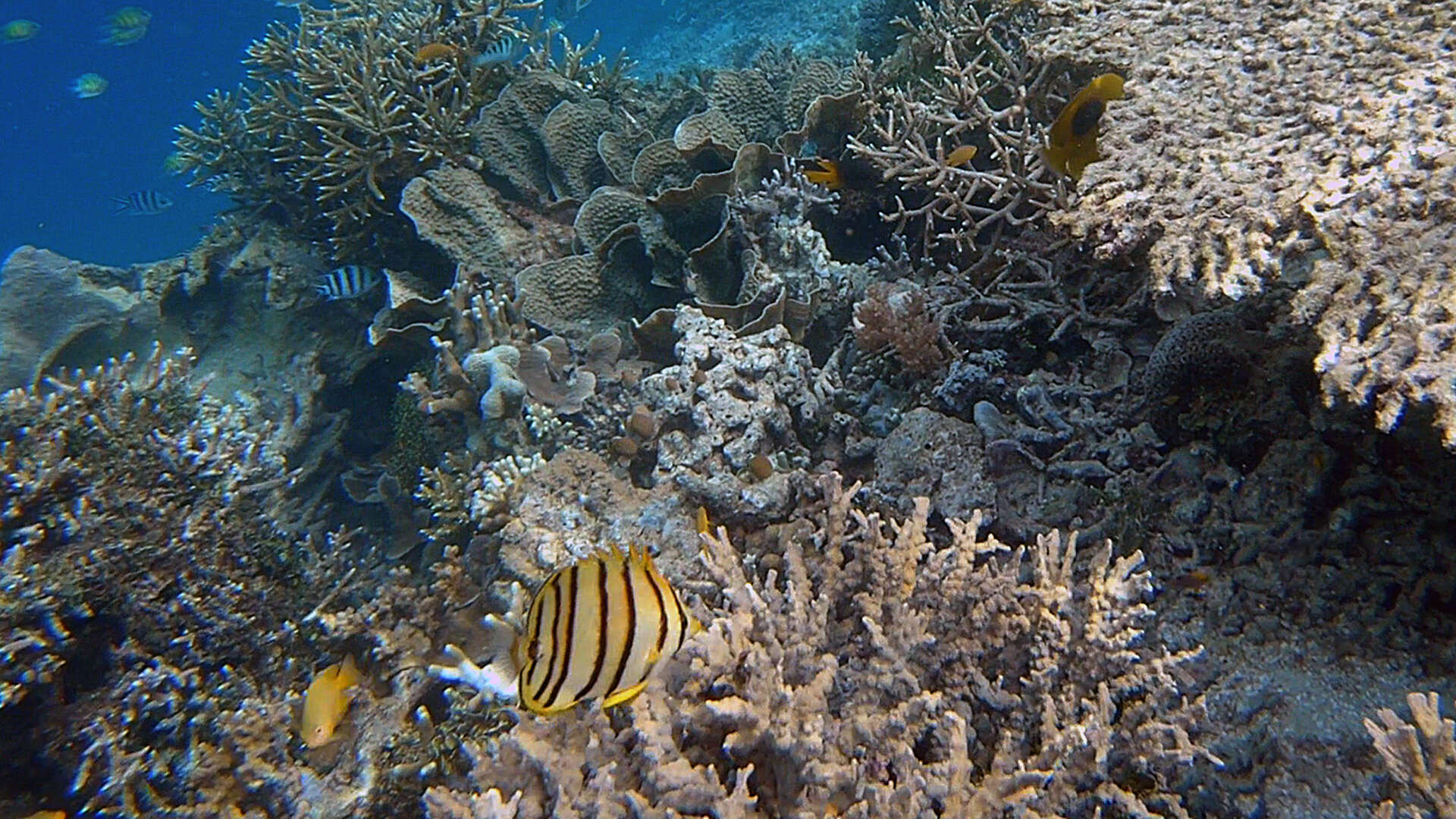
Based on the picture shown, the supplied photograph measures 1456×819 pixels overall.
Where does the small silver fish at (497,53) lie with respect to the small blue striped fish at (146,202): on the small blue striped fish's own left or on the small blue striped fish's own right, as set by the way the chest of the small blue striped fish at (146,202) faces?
on the small blue striped fish's own right

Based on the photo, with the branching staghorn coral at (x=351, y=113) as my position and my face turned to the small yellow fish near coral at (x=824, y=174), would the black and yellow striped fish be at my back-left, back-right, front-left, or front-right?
front-right

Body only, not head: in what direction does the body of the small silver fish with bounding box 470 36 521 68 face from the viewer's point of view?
to the viewer's right

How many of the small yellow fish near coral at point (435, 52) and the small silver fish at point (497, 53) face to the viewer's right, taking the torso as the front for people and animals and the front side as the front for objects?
1

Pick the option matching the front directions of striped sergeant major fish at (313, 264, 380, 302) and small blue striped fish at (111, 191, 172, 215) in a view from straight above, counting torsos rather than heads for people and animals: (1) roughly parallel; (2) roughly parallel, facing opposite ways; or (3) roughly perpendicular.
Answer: roughly parallel

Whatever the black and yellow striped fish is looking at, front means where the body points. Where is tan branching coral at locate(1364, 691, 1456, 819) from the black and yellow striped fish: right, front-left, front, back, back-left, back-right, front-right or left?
front

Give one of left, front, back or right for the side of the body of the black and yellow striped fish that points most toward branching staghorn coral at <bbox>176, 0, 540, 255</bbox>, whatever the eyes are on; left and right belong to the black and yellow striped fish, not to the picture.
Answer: left

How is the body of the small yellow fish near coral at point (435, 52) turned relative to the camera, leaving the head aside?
to the viewer's left

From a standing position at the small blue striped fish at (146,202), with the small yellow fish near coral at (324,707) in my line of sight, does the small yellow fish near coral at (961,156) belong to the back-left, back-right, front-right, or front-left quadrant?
front-left

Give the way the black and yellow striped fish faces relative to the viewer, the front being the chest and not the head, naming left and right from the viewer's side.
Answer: facing to the right of the viewer
